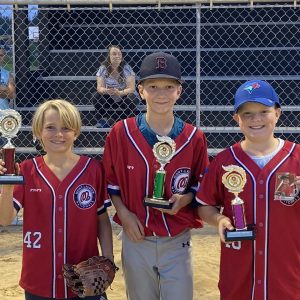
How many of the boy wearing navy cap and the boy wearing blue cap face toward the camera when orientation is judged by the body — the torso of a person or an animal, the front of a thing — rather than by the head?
2

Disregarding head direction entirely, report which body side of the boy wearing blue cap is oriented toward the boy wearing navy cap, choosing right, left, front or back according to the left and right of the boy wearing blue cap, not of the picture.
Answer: right

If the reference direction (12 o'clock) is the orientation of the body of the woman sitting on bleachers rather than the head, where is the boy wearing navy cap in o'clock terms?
The boy wearing navy cap is roughly at 12 o'clock from the woman sitting on bleachers.

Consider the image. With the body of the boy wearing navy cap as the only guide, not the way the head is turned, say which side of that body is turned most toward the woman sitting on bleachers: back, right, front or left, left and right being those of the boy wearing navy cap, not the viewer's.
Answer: back

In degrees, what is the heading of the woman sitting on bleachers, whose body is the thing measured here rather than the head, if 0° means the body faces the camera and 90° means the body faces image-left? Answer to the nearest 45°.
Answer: approximately 0°

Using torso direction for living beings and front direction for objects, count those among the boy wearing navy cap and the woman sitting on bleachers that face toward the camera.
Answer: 2

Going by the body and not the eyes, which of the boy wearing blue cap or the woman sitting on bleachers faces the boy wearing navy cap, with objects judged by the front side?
the woman sitting on bleachers

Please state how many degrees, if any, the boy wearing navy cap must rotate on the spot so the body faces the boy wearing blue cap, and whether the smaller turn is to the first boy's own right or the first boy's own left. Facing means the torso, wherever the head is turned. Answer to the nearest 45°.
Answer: approximately 45° to the first boy's own left

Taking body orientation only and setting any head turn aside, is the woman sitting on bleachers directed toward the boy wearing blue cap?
yes
